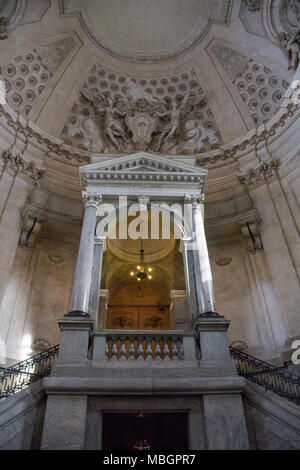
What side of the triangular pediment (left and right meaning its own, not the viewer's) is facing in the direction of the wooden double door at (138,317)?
back

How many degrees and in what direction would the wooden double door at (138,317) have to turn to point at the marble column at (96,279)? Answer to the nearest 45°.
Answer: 0° — it already faces it

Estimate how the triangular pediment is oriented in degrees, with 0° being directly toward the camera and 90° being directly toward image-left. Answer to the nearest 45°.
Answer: approximately 0°

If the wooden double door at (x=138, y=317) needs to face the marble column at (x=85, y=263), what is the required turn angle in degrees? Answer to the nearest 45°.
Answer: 0° — it already faces it

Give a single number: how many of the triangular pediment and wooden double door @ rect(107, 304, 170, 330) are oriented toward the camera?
2

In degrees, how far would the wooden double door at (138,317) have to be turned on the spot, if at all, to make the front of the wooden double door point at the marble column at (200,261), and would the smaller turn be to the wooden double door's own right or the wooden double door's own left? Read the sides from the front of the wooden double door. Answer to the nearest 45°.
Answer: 0° — it already faces it
